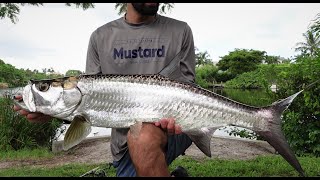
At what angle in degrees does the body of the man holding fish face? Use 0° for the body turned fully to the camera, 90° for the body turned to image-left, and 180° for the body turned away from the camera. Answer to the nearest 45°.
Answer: approximately 0°
